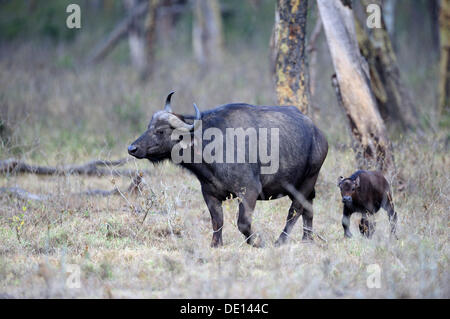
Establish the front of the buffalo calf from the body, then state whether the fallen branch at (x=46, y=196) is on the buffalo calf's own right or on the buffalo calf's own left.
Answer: on the buffalo calf's own right

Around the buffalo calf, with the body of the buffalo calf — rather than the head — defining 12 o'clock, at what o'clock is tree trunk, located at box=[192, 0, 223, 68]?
The tree trunk is roughly at 4 o'clock from the buffalo calf.

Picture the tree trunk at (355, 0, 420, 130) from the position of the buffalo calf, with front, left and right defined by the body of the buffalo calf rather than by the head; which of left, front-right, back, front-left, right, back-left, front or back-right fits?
back-right

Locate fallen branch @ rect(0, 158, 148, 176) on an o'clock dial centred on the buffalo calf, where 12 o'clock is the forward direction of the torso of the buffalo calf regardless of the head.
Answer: The fallen branch is roughly at 2 o'clock from the buffalo calf.

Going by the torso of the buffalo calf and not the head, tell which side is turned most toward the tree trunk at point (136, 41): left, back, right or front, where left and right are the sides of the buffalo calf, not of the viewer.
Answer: right

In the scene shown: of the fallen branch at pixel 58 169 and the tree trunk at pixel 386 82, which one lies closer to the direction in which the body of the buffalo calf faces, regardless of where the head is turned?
the fallen branch

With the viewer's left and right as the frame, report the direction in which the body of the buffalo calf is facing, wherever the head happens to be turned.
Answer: facing the viewer and to the left of the viewer

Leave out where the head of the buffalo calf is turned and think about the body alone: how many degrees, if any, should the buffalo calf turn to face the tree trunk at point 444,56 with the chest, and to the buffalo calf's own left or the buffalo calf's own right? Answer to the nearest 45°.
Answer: approximately 135° to the buffalo calf's own right

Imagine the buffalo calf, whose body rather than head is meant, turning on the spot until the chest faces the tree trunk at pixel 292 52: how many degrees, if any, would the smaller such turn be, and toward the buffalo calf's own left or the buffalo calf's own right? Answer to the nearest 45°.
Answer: approximately 90° to the buffalo calf's own right

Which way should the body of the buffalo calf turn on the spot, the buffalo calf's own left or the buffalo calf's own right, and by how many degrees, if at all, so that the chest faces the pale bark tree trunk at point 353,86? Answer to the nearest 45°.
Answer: approximately 135° to the buffalo calf's own right
